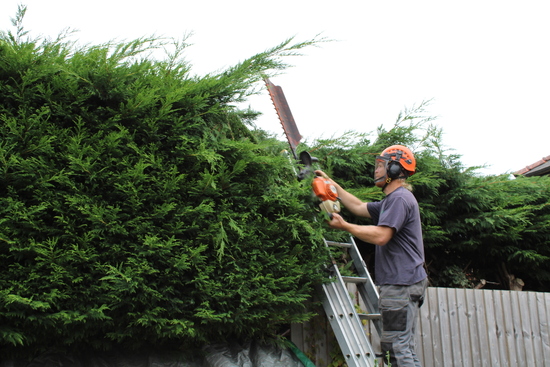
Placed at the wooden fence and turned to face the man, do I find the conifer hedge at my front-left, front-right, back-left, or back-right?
front-right

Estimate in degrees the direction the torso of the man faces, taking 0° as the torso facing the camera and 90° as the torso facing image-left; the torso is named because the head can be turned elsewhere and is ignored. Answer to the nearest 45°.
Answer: approximately 90°

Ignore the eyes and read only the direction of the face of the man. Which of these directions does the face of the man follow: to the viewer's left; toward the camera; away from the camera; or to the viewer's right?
to the viewer's left

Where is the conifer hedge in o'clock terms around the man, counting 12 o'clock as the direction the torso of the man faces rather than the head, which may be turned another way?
The conifer hedge is roughly at 11 o'clock from the man.

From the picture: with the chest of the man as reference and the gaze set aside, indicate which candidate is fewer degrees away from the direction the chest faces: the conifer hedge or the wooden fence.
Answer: the conifer hedge
